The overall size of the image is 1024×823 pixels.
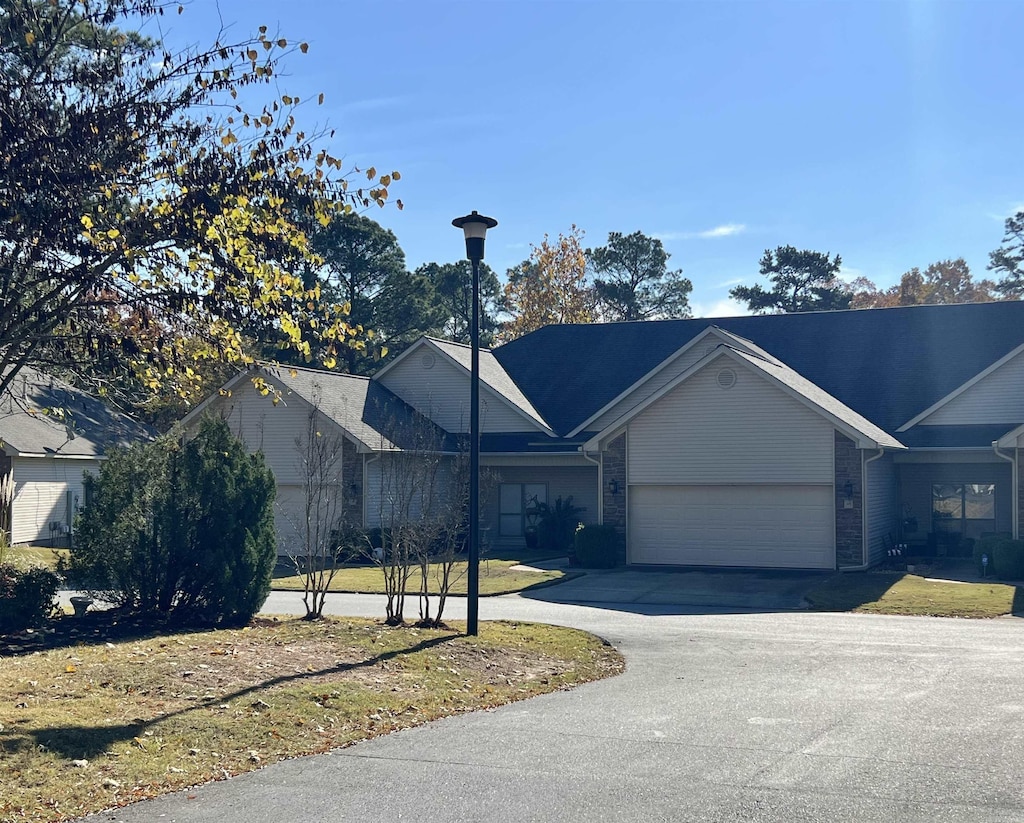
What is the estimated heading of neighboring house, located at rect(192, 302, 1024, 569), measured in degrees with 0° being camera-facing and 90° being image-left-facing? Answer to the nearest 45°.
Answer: approximately 0°

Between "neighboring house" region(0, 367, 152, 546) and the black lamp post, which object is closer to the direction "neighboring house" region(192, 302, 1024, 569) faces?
the black lamp post

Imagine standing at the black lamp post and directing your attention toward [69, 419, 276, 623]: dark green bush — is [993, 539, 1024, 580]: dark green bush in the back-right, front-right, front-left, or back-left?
back-right

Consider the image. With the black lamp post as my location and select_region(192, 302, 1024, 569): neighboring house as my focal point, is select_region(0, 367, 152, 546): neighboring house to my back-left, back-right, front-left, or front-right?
front-left

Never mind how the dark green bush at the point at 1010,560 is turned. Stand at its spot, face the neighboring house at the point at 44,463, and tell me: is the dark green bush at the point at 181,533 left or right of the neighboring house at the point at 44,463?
left

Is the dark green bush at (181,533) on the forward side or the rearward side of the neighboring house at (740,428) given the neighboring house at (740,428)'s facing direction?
on the forward side

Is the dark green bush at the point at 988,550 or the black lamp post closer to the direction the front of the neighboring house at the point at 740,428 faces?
the black lamp post

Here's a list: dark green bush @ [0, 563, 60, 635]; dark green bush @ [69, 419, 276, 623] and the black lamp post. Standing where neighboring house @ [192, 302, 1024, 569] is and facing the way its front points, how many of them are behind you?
0

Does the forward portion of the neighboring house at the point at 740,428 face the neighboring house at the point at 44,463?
no

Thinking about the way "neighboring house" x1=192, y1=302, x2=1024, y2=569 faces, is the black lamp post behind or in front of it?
in front

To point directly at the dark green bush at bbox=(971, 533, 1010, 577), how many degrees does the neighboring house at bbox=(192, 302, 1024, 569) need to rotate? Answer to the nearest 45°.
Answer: approximately 45° to its left

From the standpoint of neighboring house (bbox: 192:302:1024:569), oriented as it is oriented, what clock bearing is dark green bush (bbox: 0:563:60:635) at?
The dark green bush is roughly at 1 o'clock from the neighboring house.
